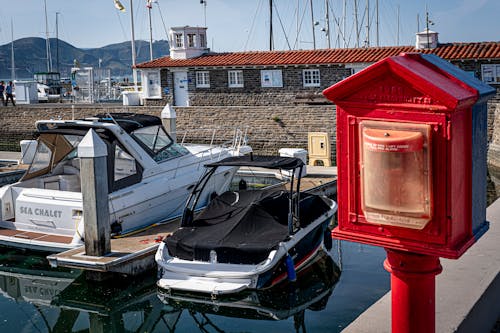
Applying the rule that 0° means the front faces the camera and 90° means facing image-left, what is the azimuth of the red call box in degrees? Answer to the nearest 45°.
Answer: approximately 45°

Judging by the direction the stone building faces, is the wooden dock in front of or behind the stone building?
in front

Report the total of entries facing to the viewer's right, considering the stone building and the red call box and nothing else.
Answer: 0

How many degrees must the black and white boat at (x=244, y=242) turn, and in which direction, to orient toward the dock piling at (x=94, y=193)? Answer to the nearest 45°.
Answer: approximately 135° to its left

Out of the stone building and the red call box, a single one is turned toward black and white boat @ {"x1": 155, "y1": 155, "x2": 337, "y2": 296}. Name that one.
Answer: the stone building

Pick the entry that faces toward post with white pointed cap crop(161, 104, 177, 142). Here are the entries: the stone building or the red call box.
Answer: the stone building

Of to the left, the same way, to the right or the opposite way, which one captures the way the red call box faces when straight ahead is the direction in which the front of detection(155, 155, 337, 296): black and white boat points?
the opposite way

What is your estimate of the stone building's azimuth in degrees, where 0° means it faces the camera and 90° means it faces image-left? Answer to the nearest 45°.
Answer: approximately 0°

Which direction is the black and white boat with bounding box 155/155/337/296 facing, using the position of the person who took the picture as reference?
facing away from the viewer and to the right of the viewer

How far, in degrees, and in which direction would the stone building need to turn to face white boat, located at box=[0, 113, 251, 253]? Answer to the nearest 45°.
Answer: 0° — it already faces it

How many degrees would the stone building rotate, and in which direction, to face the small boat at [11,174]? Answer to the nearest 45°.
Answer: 0° — it already faces it

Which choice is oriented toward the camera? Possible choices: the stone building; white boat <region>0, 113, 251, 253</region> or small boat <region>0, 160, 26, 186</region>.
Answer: the stone building
